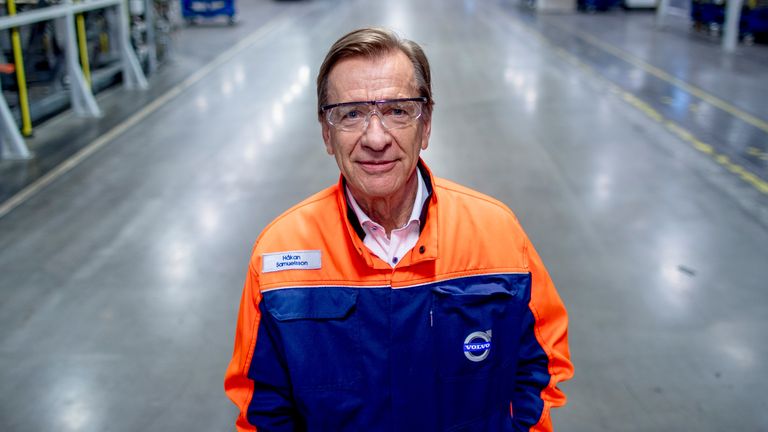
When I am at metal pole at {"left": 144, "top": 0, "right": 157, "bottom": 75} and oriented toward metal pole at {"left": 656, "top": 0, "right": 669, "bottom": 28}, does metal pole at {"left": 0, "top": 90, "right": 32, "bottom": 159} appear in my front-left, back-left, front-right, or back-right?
back-right

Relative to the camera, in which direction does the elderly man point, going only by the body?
toward the camera

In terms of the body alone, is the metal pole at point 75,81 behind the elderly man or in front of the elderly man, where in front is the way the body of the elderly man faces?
behind

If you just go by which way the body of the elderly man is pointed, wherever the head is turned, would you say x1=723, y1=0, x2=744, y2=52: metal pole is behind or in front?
behind

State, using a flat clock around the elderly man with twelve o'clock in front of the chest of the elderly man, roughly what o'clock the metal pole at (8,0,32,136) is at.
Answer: The metal pole is roughly at 5 o'clock from the elderly man.

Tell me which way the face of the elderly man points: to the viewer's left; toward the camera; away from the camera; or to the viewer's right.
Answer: toward the camera

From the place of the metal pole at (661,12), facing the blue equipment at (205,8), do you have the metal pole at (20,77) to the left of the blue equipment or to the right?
left

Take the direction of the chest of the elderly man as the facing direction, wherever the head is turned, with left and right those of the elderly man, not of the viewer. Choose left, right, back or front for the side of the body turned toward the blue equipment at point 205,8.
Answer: back

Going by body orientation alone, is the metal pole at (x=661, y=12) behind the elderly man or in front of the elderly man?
behind
